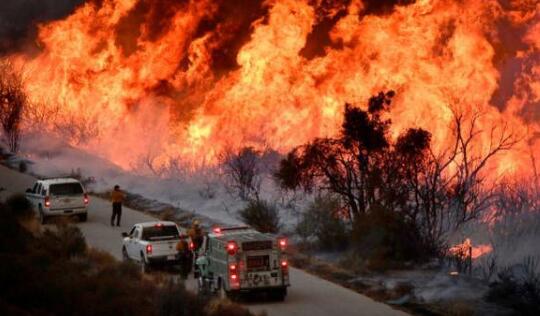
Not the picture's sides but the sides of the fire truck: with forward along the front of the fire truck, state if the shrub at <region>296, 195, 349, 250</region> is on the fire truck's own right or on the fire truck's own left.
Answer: on the fire truck's own right

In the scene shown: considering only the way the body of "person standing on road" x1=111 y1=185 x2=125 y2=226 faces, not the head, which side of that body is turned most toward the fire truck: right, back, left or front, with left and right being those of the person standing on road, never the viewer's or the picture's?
back

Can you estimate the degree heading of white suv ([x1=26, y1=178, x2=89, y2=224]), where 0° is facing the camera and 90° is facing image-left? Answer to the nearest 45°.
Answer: approximately 135°

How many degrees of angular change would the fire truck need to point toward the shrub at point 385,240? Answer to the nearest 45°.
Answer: approximately 90° to its right

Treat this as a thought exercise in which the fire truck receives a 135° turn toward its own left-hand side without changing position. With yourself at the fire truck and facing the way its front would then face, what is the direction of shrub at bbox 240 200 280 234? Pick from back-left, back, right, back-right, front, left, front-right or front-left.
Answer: back

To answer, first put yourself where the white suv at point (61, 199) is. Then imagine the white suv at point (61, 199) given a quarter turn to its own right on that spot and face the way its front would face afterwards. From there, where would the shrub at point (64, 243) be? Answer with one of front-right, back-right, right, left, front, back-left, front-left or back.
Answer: back-right

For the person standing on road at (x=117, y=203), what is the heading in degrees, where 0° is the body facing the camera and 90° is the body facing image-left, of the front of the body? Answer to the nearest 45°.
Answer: approximately 180°
